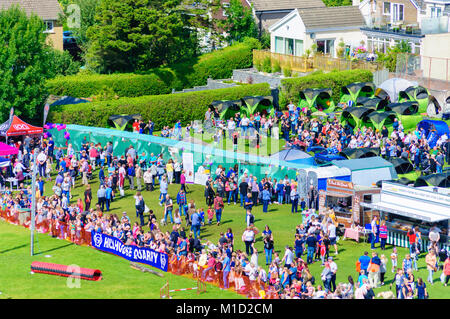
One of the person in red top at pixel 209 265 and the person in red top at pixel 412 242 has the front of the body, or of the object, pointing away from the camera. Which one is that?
the person in red top at pixel 412 242

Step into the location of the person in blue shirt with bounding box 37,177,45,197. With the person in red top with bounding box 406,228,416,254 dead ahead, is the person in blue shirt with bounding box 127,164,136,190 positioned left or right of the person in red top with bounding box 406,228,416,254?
left

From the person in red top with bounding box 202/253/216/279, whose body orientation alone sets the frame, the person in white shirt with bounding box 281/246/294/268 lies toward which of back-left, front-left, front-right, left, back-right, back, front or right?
back-left

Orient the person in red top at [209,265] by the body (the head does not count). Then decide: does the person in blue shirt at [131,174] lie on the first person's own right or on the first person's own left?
on the first person's own right

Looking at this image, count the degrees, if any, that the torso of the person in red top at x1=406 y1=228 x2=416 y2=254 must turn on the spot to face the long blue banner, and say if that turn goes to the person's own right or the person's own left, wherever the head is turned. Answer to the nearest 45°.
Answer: approximately 90° to the person's own left

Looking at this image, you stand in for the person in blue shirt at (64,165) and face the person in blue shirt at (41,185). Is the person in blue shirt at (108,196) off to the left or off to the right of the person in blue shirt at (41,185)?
left

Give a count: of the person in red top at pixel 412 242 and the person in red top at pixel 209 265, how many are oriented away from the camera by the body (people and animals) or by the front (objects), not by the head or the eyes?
1

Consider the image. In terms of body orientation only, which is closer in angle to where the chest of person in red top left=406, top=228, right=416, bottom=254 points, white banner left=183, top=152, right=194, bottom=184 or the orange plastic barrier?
the white banner

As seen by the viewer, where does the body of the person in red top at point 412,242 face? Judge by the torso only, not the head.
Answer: away from the camera

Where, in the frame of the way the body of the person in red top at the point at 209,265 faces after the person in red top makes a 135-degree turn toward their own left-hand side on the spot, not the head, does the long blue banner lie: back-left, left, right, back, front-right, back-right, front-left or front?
back-left

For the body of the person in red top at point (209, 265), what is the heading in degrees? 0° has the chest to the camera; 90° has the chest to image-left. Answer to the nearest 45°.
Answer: approximately 45°

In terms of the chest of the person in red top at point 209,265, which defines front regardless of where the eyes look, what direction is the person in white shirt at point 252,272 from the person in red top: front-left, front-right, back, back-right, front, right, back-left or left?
left
